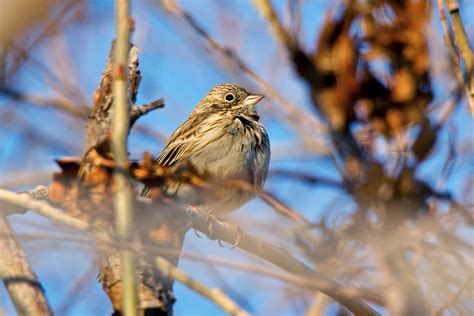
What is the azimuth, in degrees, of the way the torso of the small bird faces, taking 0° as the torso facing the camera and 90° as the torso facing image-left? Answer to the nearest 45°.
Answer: approximately 315°

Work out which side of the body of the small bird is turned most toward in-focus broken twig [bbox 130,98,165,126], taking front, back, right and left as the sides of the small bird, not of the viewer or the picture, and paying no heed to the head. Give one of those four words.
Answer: right

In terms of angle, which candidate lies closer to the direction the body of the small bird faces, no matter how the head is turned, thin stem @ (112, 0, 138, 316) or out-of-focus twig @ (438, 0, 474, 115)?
the out-of-focus twig

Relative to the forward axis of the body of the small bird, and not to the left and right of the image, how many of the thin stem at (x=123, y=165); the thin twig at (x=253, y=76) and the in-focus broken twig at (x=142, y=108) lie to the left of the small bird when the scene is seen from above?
1

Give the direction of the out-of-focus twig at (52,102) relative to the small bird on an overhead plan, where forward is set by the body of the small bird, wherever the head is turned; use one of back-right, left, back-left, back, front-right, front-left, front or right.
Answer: back

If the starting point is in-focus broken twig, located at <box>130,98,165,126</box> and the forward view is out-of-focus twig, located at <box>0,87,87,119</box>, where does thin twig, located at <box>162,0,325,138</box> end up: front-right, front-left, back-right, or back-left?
back-right

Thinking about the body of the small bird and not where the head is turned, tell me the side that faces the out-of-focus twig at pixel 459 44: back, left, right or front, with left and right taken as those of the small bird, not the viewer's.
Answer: front
